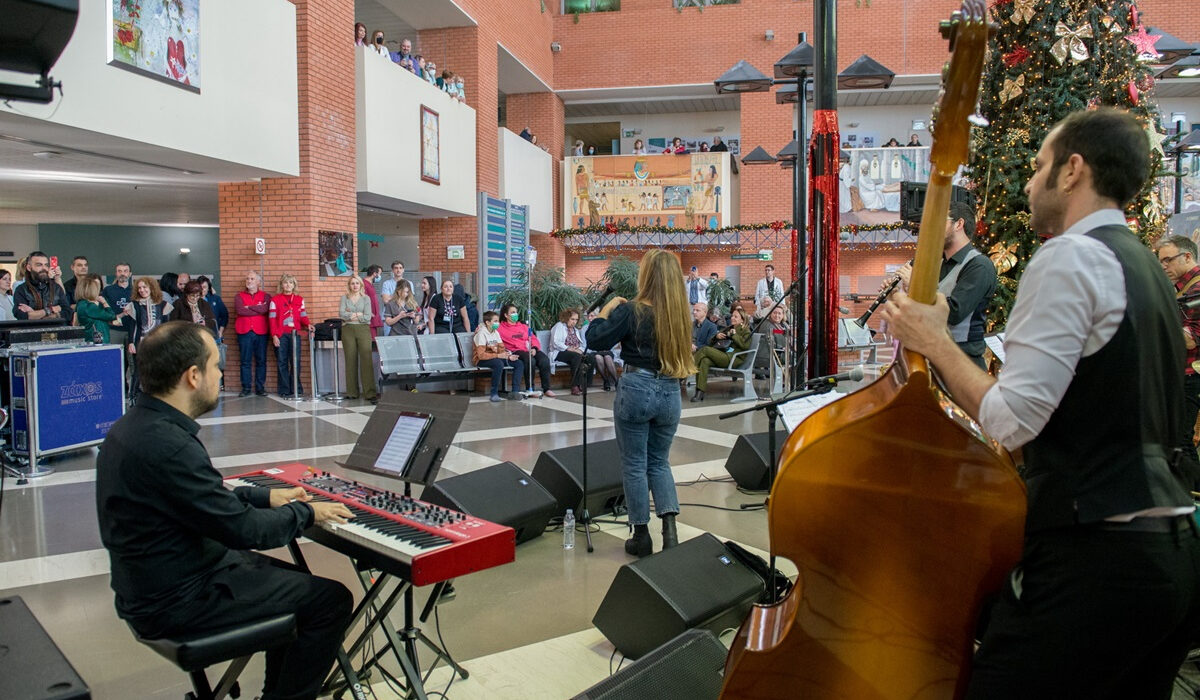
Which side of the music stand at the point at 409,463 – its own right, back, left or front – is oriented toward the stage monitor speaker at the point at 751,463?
back

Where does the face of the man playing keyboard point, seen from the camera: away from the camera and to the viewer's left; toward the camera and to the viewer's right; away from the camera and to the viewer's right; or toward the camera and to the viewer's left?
away from the camera and to the viewer's right

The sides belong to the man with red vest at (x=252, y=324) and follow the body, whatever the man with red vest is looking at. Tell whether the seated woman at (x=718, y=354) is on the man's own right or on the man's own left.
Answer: on the man's own left

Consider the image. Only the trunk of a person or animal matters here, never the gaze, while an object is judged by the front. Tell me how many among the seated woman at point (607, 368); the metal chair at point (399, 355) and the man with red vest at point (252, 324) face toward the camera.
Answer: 3

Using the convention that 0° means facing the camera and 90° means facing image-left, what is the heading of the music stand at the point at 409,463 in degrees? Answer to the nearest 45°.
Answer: approximately 45°

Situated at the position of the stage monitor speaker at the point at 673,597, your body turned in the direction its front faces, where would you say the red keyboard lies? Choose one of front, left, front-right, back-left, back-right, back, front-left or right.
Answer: right

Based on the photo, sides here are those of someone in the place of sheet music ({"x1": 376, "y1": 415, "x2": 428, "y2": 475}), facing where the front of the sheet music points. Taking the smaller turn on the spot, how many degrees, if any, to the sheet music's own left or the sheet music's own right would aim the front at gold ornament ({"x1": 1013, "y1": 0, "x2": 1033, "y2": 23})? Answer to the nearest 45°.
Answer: approximately 135° to the sheet music's own left

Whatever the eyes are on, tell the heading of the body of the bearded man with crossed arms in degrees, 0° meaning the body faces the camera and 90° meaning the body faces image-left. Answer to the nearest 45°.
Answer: approximately 315°

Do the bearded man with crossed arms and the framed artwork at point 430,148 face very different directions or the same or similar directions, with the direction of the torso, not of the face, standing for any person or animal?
same or similar directions

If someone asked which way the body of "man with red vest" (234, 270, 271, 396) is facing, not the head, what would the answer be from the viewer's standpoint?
toward the camera

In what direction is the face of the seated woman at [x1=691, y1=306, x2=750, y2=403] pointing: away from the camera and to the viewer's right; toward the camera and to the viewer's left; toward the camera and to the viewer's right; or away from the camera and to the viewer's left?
toward the camera and to the viewer's left

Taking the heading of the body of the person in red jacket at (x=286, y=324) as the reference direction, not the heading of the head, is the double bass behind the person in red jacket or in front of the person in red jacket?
in front

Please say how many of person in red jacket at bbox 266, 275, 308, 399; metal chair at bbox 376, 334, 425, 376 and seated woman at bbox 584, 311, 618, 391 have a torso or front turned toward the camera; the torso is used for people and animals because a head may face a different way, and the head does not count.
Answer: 3

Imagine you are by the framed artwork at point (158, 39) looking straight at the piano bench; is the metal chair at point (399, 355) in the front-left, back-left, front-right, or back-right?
back-left
